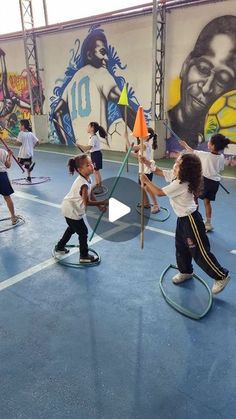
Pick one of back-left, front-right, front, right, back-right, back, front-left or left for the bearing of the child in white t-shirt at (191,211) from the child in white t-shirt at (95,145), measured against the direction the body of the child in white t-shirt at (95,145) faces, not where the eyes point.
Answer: left

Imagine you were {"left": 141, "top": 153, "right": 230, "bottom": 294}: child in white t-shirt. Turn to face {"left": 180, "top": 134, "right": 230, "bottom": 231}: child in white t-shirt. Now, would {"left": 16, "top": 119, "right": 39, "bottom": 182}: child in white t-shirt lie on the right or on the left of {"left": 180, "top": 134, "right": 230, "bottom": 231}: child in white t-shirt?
left

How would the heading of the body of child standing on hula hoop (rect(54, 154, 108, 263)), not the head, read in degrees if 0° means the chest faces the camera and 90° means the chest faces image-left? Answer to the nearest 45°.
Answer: approximately 270°

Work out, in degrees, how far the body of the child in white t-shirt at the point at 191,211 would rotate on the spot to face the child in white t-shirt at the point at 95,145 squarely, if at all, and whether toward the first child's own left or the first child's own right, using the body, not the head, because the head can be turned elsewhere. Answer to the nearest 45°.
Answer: approximately 45° to the first child's own right

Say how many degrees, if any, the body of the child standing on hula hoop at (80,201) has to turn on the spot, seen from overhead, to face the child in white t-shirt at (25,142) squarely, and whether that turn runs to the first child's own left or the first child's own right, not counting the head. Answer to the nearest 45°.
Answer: approximately 90° to the first child's own left

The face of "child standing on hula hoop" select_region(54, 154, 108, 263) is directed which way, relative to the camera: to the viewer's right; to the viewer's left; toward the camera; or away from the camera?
to the viewer's right

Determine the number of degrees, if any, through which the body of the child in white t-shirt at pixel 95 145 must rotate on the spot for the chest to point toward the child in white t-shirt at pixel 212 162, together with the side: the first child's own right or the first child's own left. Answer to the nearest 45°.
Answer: approximately 135° to the first child's own left

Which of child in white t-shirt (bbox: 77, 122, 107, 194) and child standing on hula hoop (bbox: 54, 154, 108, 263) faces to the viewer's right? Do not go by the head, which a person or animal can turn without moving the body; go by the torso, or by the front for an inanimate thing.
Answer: the child standing on hula hoop

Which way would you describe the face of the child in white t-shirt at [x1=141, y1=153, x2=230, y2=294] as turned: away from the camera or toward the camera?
away from the camera

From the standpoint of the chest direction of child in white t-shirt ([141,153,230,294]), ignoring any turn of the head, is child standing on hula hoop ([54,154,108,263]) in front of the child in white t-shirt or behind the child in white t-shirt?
in front

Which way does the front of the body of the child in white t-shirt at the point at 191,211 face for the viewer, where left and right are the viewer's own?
facing to the left of the viewer

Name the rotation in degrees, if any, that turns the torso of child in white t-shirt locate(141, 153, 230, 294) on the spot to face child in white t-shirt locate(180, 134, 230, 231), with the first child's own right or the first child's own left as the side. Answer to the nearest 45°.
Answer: approximately 90° to the first child's own right
